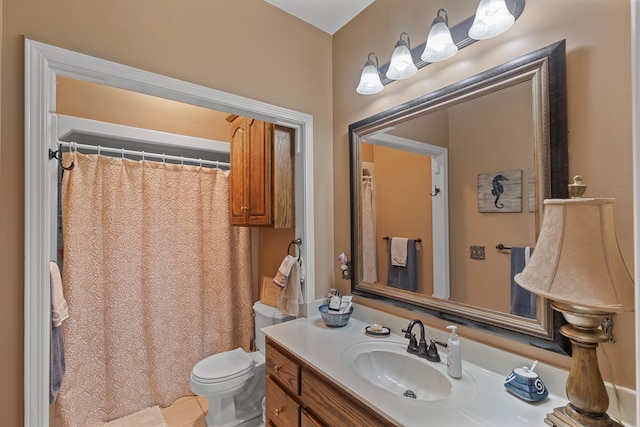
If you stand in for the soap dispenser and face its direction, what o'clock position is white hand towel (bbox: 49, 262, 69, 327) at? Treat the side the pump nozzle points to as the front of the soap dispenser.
The white hand towel is roughly at 1 o'clock from the soap dispenser.

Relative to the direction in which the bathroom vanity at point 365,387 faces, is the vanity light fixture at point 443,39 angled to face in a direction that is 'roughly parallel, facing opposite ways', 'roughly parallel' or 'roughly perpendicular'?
roughly parallel

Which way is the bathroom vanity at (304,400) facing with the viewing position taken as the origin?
facing the viewer and to the left of the viewer

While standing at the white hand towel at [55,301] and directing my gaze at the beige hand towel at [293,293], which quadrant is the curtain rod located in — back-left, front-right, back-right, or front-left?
front-left

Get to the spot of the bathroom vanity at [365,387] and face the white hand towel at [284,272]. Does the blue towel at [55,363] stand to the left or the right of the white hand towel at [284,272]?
left

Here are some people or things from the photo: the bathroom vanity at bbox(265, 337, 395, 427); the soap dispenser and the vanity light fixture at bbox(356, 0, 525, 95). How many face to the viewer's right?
0

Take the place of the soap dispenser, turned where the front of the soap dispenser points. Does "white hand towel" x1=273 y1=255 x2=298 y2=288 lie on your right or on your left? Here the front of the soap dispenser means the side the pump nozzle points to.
on your right

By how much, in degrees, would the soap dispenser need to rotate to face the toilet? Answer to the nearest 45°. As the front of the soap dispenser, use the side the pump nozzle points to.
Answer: approximately 45° to its right
